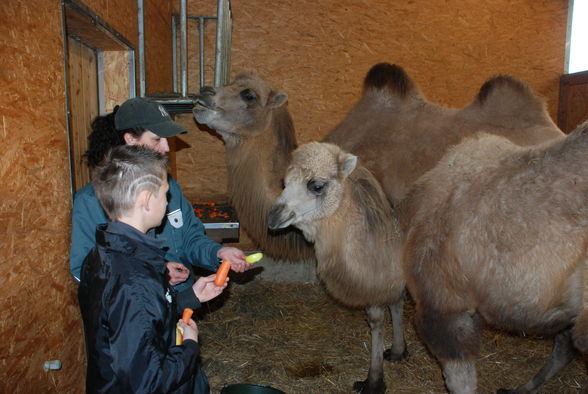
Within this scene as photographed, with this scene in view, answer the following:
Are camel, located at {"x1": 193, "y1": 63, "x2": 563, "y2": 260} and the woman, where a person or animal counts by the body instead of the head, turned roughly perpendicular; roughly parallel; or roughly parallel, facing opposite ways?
roughly parallel, facing opposite ways

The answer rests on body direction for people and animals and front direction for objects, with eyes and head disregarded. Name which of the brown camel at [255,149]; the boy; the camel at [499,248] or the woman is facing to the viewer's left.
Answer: the brown camel

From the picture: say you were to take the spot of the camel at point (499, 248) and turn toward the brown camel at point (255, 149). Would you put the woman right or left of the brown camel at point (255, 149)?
left

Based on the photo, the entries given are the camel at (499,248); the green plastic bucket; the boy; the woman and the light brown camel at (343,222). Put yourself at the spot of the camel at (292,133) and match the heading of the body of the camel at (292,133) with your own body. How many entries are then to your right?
0

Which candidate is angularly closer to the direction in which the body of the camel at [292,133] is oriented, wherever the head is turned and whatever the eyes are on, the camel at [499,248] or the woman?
the woman

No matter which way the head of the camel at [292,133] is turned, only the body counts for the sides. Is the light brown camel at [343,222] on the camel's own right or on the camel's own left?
on the camel's own left

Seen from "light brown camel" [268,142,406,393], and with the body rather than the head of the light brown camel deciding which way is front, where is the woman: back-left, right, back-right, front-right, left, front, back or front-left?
front

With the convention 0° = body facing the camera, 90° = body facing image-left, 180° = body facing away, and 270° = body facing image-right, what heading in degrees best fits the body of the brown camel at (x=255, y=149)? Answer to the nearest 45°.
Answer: approximately 90°

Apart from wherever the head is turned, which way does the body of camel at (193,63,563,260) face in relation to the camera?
to the viewer's left

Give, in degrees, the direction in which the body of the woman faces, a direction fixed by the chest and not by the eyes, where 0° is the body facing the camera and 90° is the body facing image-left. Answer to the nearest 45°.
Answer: approximately 315°

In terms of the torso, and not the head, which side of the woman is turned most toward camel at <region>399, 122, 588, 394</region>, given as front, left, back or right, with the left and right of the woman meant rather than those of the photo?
front

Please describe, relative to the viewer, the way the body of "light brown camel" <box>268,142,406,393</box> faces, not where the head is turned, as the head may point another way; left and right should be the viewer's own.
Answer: facing the viewer and to the left of the viewer

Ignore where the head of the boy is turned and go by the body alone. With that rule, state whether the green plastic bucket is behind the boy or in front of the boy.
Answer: in front

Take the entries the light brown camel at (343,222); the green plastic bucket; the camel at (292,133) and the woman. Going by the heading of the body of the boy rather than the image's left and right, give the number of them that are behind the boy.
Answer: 0

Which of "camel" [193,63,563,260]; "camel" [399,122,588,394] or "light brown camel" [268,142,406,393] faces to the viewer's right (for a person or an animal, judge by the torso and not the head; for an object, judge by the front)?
"camel" [399,122,588,394]

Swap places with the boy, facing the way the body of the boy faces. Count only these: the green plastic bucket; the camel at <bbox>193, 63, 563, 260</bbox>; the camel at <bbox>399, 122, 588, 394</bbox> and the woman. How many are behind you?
0

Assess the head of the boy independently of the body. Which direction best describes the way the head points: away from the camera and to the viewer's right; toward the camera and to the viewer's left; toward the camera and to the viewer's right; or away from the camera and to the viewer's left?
away from the camera and to the viewer's right

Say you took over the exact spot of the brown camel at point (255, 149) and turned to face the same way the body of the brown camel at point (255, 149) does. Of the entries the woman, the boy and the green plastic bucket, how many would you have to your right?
0
